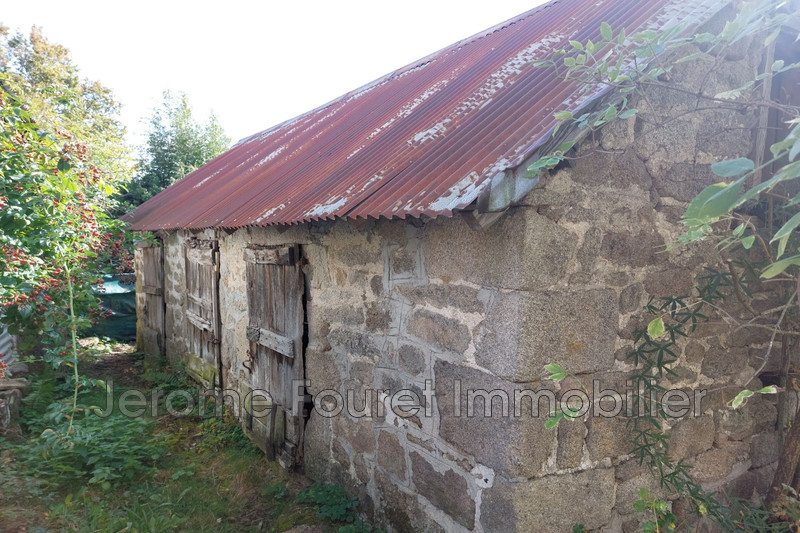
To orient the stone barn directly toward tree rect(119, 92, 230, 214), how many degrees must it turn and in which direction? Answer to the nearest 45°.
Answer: approximately 90° to its right

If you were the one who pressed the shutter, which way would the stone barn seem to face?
facing the viewer and to the left of the viewer
